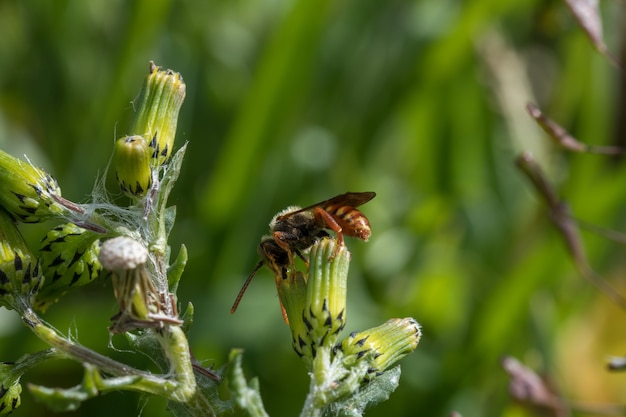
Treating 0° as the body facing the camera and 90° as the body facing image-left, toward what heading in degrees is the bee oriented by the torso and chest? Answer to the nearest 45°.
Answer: approximately 90°

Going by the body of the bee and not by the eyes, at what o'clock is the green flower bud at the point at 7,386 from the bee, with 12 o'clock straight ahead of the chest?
The green flower bud is roughly at 11 o'clock from the bee.
